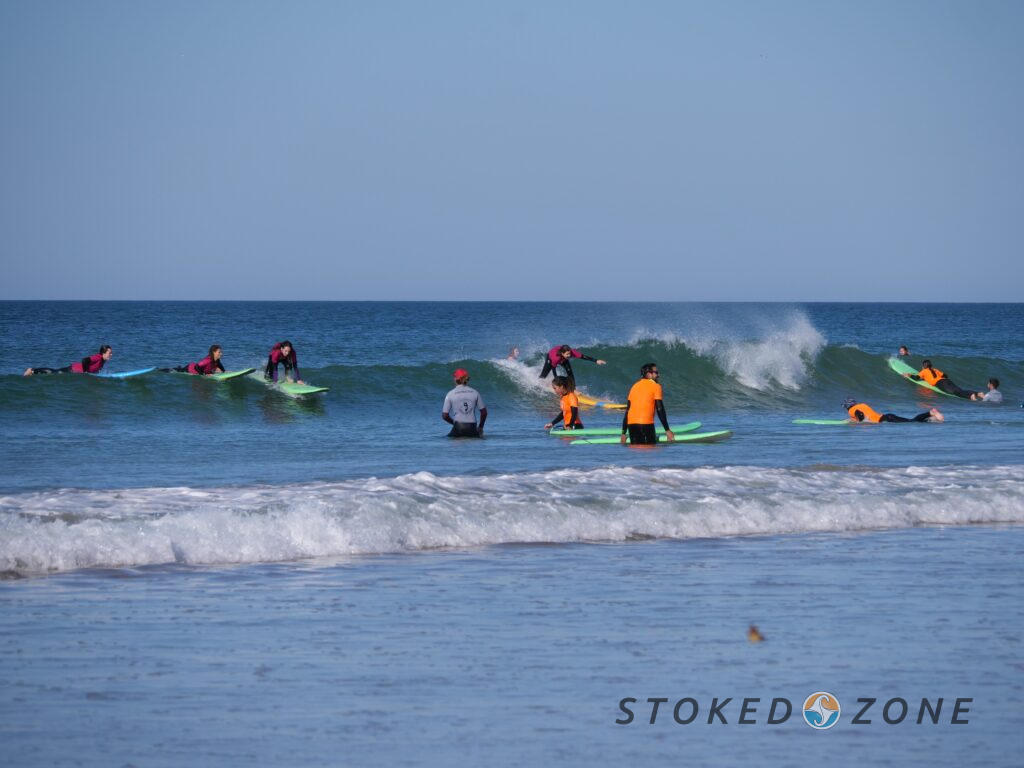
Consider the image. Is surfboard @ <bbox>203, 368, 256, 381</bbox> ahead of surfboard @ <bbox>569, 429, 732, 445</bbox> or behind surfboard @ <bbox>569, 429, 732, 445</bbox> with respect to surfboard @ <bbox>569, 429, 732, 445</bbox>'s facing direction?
behind

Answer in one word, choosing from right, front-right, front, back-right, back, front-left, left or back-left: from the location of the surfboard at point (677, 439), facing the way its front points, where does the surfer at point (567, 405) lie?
back-left

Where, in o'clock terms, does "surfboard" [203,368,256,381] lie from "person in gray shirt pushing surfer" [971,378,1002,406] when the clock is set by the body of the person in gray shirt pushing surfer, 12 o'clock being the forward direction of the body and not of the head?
The surfboard is roughly at 11 o'clock from the person in gray shirt pushing surfer.

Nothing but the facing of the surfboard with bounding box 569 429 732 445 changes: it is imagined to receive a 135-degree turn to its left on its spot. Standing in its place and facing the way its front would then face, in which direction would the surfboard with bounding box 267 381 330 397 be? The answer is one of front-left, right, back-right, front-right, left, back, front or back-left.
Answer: front

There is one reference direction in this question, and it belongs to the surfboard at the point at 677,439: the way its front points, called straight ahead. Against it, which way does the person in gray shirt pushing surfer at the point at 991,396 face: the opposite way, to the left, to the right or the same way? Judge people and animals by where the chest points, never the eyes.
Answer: the opposite way

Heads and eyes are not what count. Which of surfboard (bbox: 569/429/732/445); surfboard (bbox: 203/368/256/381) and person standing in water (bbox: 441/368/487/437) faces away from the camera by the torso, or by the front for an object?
the person standing in water

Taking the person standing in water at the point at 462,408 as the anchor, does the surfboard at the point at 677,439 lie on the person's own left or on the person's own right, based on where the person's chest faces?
on the person's own right

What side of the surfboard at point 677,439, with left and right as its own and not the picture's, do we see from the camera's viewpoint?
right

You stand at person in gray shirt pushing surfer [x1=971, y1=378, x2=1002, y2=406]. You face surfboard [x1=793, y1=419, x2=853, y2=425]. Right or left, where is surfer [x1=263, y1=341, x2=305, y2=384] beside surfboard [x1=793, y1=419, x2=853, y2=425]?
right

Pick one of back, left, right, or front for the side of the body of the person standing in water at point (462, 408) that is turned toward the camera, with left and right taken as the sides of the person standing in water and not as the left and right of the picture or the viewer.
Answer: back
